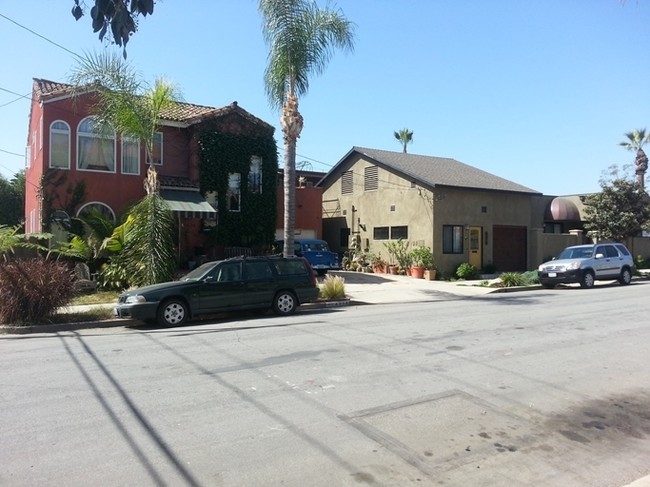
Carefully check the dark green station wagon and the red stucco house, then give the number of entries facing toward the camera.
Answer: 1

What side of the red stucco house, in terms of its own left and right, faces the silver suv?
left

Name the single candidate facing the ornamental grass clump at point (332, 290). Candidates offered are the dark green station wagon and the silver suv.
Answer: the silver suv

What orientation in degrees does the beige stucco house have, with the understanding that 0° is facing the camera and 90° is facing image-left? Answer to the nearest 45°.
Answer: approximately 315°

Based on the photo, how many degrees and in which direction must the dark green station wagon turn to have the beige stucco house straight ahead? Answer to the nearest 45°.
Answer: approximately 135° to its right

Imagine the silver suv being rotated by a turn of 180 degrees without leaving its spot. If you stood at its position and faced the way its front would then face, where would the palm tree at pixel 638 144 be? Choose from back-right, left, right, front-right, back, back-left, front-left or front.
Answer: front-left

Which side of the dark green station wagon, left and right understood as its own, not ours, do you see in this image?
left
